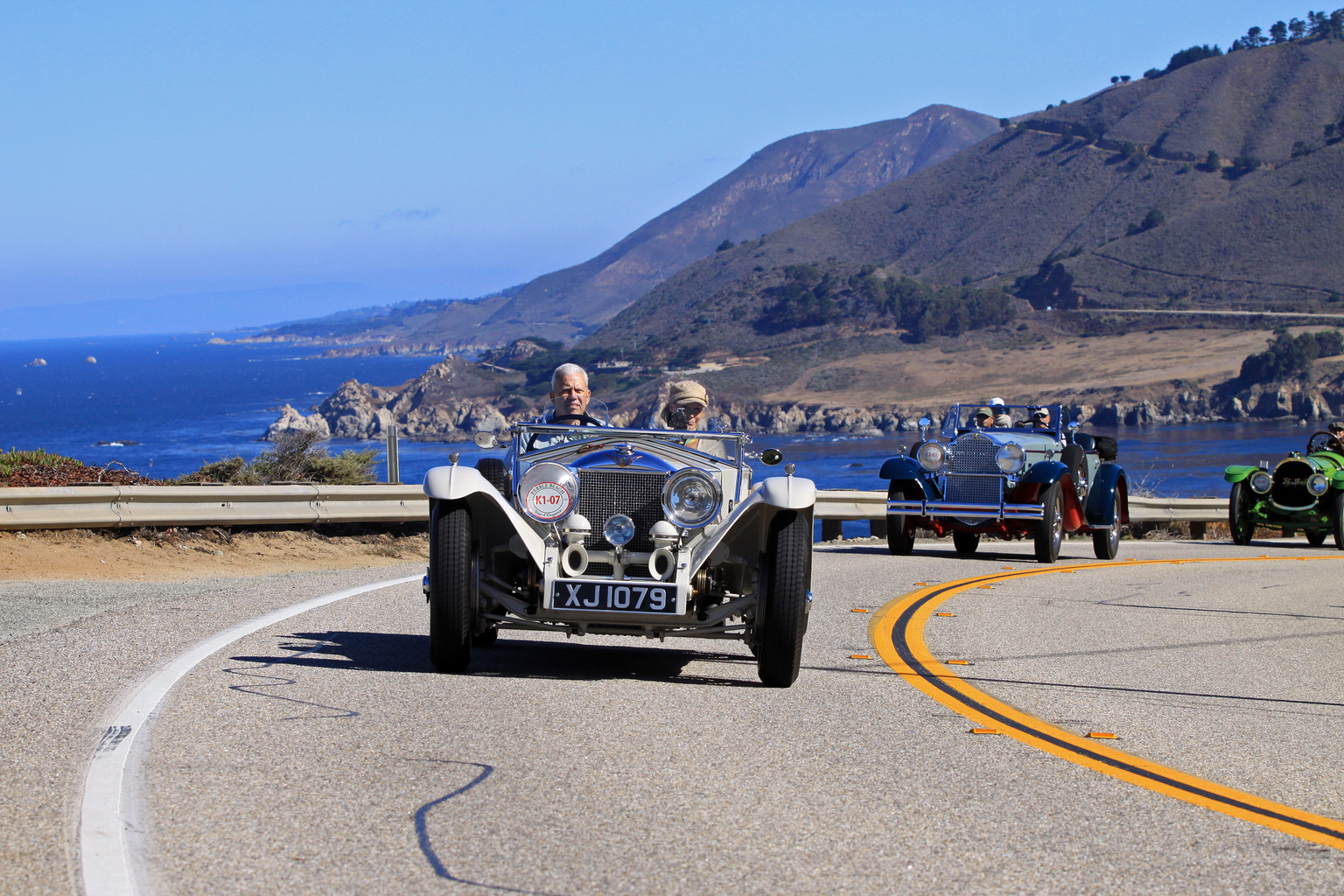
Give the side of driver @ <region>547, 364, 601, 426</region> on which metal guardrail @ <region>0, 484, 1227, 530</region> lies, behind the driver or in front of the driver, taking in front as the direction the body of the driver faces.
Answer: behind

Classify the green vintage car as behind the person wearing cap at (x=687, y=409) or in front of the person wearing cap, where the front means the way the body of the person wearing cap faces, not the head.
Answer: behind

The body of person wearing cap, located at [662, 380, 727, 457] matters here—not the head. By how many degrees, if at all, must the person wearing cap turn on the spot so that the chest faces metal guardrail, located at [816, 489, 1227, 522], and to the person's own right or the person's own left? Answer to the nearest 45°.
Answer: approximately 135° to the person's own left

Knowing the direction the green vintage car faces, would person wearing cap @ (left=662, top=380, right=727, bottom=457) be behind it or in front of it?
in front

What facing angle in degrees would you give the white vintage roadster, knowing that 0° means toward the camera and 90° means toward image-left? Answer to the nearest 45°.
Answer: approximately 0°
